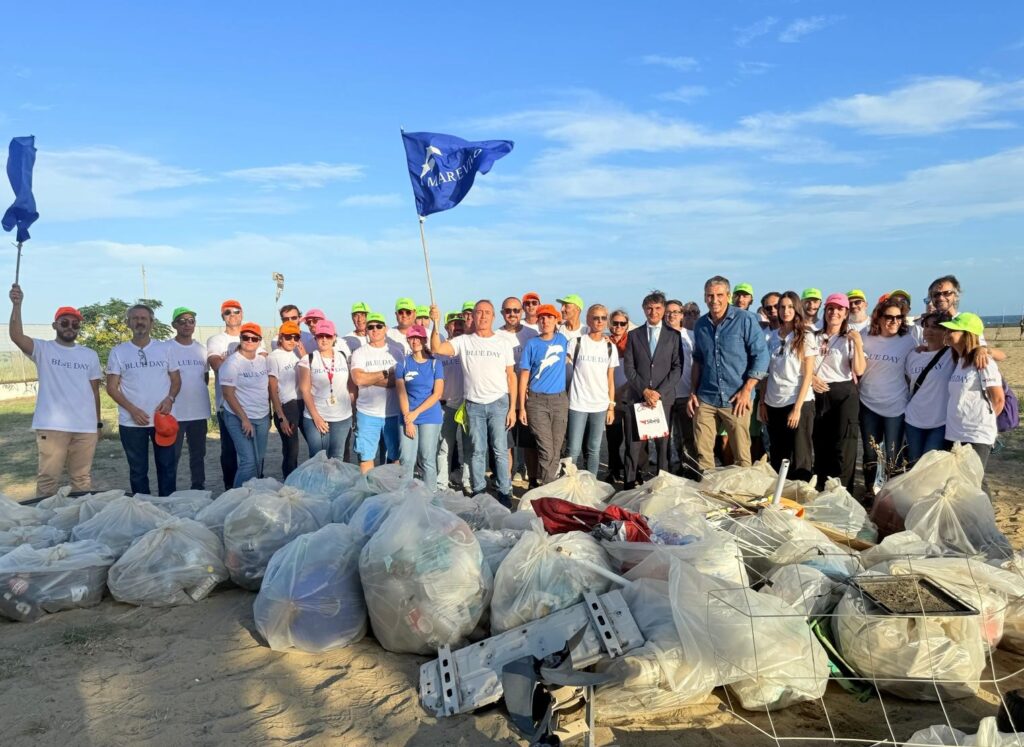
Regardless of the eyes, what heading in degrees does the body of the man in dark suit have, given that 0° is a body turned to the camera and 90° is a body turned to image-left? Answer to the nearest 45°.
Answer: approximately 0°

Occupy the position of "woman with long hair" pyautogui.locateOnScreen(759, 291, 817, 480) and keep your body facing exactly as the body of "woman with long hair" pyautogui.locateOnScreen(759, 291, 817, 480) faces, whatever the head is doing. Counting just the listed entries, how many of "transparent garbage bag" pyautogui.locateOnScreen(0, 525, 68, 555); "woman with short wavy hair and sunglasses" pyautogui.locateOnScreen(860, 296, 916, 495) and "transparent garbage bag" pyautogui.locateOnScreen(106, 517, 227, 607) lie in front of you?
2

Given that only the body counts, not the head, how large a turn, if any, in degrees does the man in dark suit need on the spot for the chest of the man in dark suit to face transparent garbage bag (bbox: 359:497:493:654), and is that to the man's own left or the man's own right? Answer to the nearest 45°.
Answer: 0° — they already face it

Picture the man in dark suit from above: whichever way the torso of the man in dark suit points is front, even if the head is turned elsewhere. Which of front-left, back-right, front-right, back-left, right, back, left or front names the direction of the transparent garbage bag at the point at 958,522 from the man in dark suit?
front-left

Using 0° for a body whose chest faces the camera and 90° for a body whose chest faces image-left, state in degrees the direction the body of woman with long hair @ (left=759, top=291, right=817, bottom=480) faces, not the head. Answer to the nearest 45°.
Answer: approximately 45°
